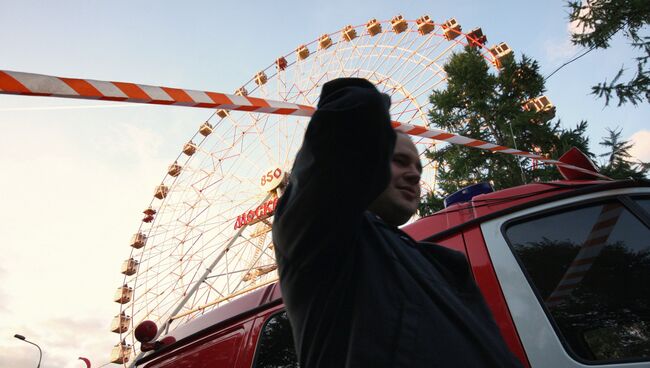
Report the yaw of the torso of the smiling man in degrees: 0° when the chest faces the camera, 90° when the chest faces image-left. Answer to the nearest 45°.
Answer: approximately 315°

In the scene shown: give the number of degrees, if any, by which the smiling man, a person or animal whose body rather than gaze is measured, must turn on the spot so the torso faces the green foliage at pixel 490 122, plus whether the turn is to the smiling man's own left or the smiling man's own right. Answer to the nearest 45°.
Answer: approximately 135° to the smiling man's own left
